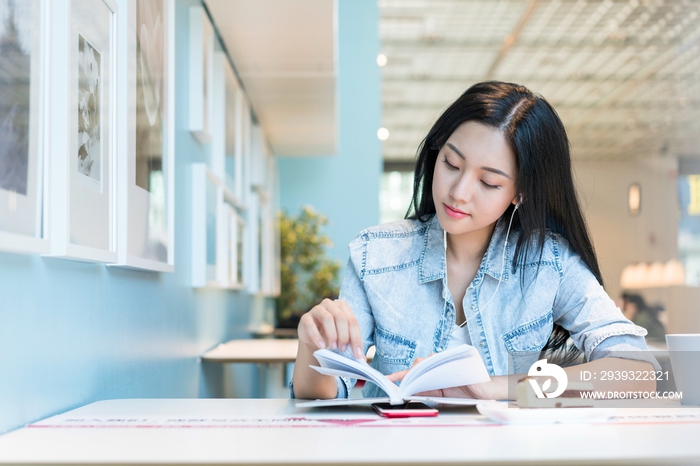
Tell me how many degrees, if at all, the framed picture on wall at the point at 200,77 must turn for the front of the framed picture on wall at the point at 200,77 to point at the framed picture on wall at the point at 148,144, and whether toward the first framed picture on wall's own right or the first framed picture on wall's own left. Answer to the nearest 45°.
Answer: approximately 90° to the first framed picture on wall's own right

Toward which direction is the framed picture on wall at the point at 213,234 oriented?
to the viewer's right

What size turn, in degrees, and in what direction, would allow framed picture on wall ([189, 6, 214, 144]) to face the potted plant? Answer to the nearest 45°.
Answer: approximately 90° to its left

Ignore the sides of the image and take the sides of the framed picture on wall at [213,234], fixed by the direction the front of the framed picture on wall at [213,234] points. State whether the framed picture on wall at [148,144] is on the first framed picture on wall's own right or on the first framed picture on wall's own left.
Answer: on the first framed picture on wall's own right

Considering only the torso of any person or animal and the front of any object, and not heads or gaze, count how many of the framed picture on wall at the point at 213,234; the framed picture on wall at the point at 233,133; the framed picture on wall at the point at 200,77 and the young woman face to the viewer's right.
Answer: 3

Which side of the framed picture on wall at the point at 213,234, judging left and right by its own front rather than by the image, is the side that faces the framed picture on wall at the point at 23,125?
right

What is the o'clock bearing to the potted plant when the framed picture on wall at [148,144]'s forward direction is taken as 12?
The potted plant is roughly at 8 o'clock from the framed picture on wall.

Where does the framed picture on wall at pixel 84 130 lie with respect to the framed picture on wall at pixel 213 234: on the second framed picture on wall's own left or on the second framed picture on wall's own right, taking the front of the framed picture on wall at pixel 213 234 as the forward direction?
on the second framed picture on wall's own right

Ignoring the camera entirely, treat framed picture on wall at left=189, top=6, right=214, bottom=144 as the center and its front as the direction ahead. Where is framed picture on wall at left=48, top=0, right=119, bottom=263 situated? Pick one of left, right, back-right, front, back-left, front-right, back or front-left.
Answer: right

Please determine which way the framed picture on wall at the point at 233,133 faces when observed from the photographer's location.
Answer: facing to the right of the viewer

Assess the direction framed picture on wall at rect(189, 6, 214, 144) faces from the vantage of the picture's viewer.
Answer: facing to the right of the viewer

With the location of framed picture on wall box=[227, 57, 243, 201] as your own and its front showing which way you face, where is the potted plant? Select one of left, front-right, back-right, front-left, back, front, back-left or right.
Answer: left
